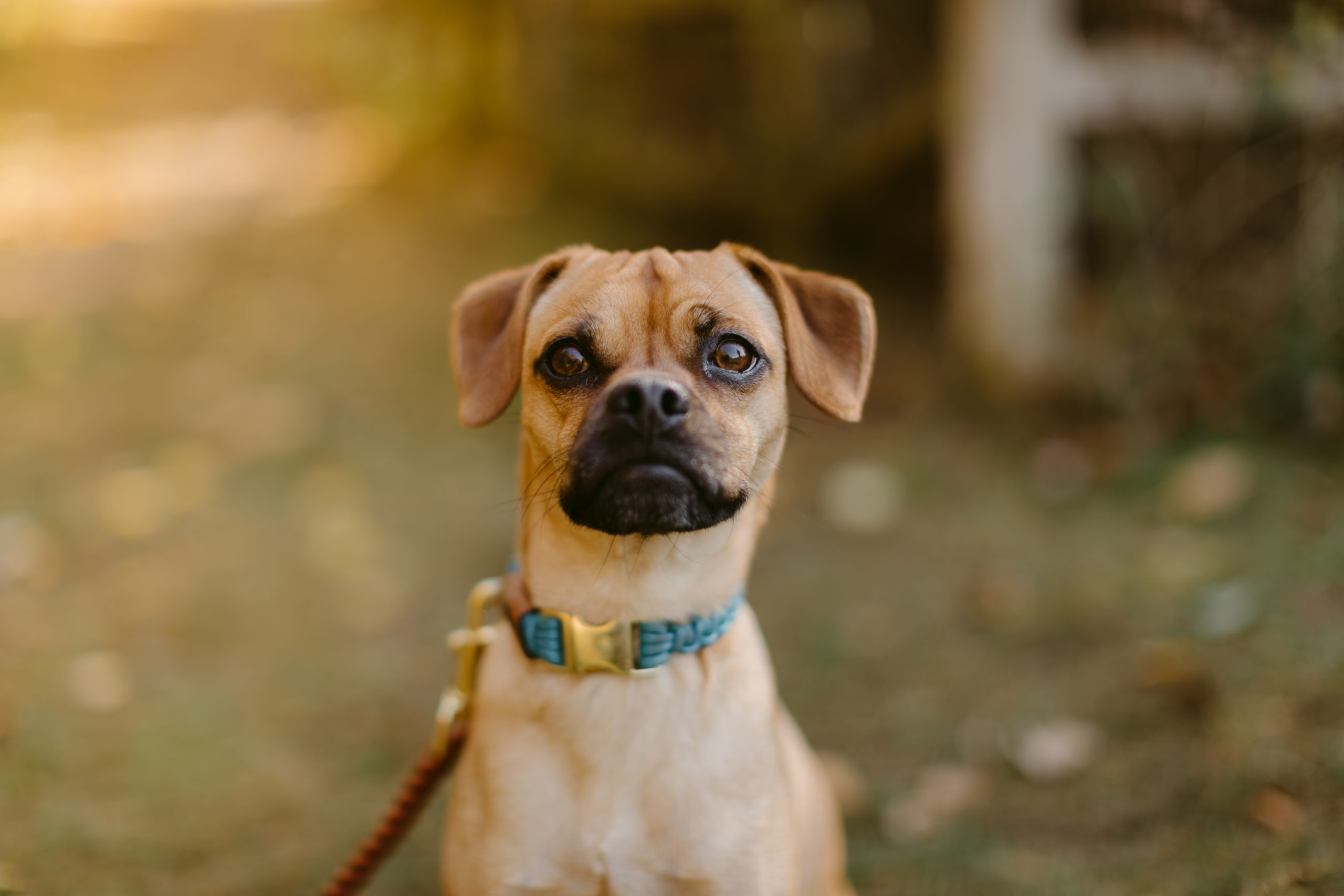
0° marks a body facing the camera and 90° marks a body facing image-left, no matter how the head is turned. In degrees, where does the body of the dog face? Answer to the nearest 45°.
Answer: approximately 0°
